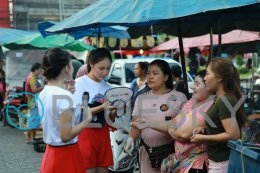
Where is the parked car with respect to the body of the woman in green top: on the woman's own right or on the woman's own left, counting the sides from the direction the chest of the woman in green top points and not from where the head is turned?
on the woman's own right

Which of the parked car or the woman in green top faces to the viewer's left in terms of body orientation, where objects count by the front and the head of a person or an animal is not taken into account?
the woman in green top

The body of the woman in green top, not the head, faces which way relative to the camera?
to the viewer's left

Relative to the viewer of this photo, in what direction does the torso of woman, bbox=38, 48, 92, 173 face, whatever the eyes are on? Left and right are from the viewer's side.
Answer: facing away from the viewer and to the right of the viewer

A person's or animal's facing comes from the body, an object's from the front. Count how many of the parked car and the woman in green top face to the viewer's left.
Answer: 1

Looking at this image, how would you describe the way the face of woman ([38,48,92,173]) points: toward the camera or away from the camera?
away from the camera

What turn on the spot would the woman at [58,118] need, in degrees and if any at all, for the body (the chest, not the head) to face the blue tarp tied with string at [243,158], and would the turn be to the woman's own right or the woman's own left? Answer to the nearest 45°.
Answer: approximately 45° to the woman's own right
